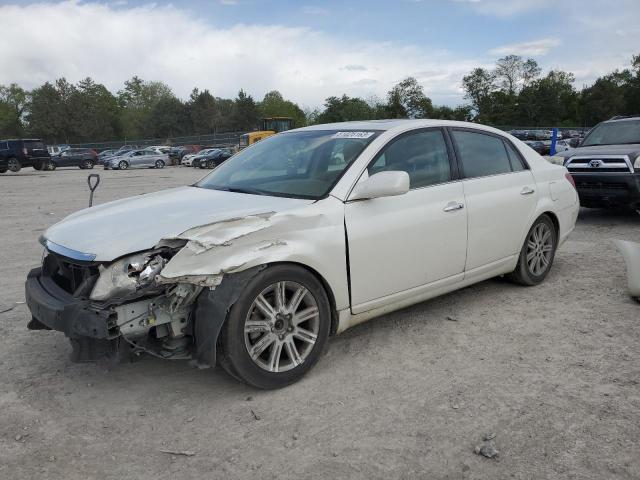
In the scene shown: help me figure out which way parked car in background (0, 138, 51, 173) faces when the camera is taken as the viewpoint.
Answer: facing away from the viewer and to the left of the viewer

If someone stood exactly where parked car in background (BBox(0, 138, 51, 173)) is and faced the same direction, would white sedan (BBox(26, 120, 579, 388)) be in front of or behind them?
behind

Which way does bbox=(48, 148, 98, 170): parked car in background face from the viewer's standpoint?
to the viewer's left

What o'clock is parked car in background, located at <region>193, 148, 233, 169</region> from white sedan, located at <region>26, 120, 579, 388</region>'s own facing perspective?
The parked car in background is roughly at 4 o'clock from the white sedan.

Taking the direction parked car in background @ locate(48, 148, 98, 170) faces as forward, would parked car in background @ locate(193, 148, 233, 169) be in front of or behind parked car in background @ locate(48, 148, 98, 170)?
behind

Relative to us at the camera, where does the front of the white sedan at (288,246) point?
facing the viewer and to the left of the viewer

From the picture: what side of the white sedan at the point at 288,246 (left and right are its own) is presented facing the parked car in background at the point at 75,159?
right
